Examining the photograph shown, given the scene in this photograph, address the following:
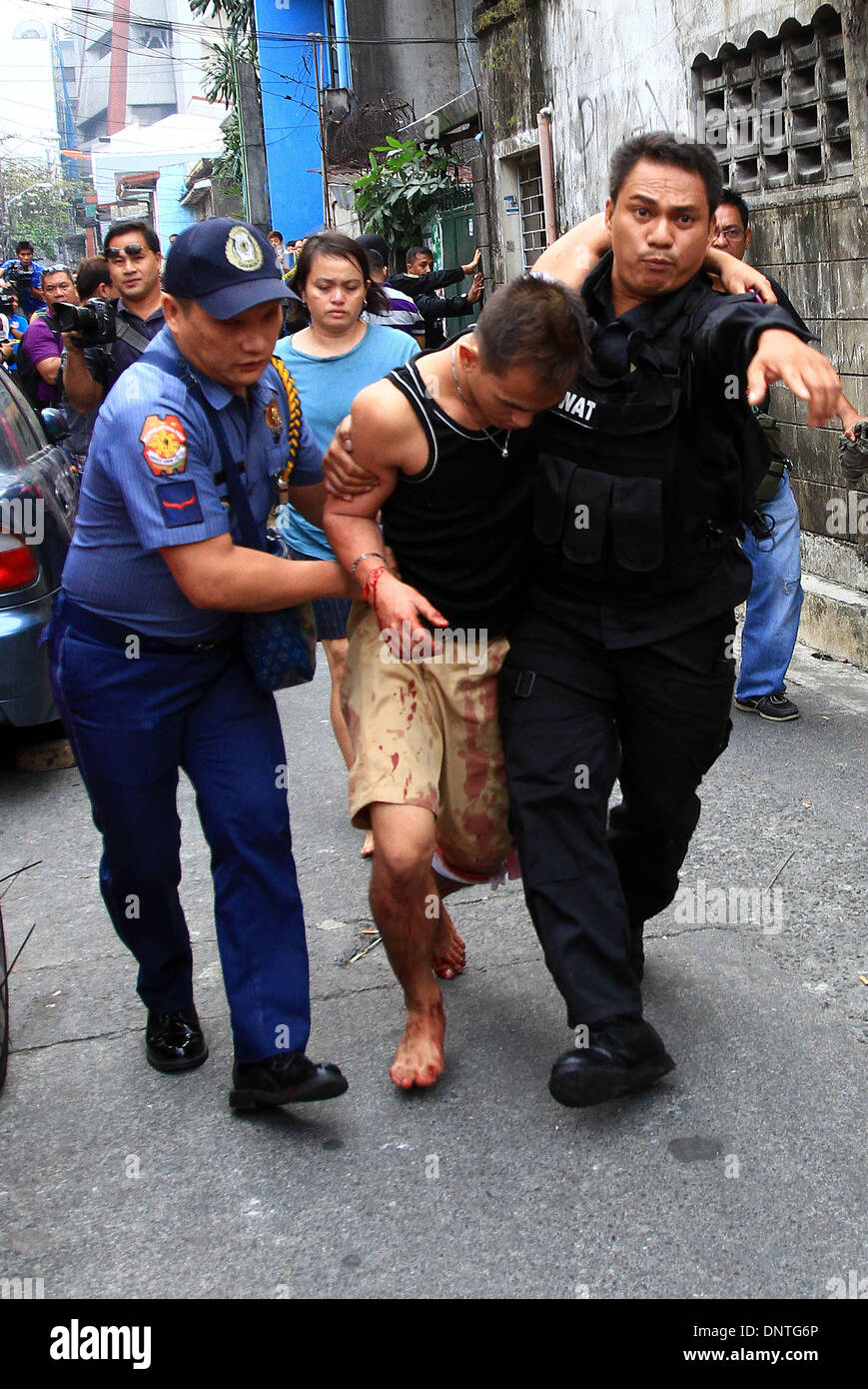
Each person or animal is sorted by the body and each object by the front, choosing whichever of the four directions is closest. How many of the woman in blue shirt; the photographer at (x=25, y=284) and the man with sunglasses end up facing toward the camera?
3

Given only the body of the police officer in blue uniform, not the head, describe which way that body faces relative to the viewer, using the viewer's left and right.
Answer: facing the viewer and to the right of the viewer

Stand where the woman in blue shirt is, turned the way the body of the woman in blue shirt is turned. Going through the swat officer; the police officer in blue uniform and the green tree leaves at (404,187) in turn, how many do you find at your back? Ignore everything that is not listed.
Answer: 1

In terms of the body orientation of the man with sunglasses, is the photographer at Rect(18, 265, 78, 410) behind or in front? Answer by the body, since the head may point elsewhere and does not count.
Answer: behind

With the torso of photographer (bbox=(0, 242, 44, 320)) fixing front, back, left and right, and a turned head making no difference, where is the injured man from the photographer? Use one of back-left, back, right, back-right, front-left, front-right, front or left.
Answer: front

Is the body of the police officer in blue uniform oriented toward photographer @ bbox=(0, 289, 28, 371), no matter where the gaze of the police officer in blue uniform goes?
no

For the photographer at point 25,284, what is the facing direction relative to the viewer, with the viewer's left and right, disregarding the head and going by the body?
facing the viewer

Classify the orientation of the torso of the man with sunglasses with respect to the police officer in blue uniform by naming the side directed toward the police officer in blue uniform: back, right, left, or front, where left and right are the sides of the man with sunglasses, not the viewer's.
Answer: front

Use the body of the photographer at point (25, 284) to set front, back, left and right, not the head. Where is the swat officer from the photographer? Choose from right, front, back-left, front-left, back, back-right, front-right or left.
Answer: front

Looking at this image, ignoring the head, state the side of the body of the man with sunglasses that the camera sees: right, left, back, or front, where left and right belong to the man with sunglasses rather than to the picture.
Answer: front

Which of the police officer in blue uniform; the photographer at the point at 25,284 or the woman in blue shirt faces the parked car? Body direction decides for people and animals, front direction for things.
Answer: the photographer

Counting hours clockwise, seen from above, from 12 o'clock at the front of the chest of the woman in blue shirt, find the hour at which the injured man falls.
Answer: The injured man is roughly at 12 o'clock from the woman in blue shirt.

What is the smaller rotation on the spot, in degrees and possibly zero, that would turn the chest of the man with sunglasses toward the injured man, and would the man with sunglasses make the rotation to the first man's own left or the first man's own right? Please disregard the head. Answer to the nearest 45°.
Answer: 0° — they already face them

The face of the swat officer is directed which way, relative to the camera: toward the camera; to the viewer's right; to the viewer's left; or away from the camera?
toward the camera

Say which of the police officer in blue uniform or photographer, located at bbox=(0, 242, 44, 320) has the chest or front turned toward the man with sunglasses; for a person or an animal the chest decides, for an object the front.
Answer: the photographer

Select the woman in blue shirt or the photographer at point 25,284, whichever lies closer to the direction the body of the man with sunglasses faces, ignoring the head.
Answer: the woman in blue shirt
